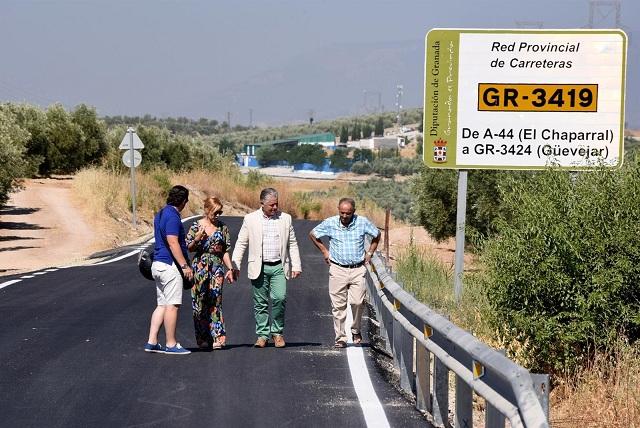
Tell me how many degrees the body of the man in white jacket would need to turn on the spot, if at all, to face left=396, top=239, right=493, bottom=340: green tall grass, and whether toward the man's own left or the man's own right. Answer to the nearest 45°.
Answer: approximately 135° to the man's own left

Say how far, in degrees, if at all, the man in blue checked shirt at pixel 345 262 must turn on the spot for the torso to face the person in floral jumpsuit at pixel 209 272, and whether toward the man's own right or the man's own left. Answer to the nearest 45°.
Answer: approximately 90° to the man's own right

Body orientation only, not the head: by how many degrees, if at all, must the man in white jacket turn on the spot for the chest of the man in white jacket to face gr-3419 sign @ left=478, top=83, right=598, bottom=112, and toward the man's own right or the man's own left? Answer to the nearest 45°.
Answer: approximately 135° to the man's own left

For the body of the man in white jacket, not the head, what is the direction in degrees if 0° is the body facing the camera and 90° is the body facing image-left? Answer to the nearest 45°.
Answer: approximately 0°

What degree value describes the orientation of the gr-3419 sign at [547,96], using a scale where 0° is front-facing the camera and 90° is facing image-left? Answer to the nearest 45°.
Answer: approximately 0°

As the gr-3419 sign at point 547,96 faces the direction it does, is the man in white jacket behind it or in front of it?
in front

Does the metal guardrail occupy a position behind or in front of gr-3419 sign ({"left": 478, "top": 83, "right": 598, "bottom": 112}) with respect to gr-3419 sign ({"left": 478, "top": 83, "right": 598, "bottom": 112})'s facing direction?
in front
